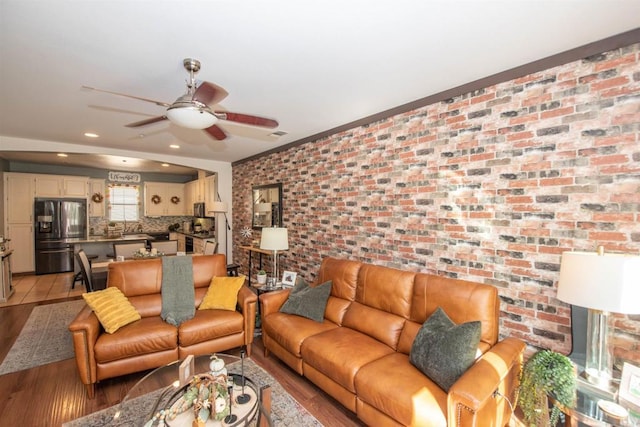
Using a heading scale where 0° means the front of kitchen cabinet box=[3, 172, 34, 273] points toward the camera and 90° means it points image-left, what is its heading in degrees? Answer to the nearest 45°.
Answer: approximately 0°

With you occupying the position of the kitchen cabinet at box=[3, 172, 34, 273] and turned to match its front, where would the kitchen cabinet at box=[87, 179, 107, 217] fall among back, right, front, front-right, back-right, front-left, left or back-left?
left

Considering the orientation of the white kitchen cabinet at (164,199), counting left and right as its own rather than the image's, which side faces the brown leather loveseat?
front

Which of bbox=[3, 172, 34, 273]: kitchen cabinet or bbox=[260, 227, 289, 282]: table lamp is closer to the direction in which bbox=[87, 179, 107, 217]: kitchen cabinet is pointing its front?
the table lamp

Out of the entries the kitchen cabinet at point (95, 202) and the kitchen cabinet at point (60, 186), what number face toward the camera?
2

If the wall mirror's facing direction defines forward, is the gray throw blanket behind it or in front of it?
in front

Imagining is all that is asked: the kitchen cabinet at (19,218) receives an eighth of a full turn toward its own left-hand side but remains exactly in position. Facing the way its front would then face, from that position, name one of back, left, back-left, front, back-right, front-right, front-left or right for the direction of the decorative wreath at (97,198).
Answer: front-left

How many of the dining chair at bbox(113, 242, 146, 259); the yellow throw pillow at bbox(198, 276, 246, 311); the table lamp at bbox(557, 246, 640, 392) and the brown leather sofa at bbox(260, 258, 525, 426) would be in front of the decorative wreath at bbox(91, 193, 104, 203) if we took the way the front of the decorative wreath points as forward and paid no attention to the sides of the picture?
4

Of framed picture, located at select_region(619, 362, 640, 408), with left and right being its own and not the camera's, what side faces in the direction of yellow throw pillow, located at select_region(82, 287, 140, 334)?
front

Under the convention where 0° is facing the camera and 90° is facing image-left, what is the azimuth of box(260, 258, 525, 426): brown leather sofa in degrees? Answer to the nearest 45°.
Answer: approximately 45°

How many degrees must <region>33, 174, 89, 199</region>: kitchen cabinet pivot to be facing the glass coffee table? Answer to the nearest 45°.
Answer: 0° — it already faces it

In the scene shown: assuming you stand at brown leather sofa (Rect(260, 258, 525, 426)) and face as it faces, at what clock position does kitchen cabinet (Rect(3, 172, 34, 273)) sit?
The kitchen cabinet is roughly at 2 o'clock from the brown leather sofa.

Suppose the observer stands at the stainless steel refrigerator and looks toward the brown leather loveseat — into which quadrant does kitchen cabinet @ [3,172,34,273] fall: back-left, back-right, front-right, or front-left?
back-right
